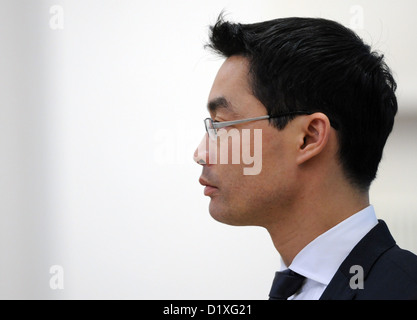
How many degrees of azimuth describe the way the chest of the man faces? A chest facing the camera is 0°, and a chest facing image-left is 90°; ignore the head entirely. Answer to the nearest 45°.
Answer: approximately 90°

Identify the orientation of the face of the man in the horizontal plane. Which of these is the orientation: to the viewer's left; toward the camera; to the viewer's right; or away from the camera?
to the viewer's left
